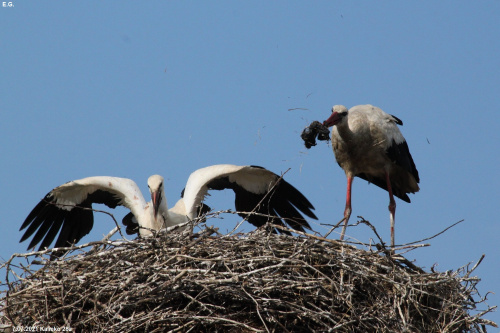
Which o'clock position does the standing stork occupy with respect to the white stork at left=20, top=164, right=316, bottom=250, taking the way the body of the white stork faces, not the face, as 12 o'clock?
The standing stork is roughly at 9 o'clock from the white stork.

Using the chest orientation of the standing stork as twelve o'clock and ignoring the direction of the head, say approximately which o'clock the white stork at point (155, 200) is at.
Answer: The white stork is roughly at 1 o'clock from the standing stork.

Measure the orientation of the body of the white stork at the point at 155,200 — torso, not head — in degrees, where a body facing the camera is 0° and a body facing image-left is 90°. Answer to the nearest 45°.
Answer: approximately 0°
